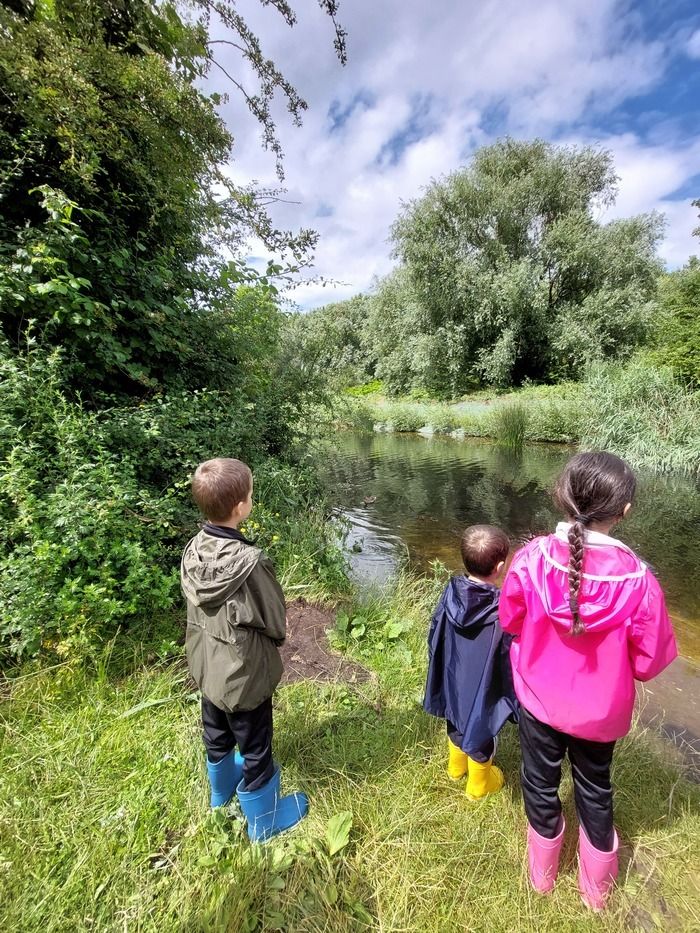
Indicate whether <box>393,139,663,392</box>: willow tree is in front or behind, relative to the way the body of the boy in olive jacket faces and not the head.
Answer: in front

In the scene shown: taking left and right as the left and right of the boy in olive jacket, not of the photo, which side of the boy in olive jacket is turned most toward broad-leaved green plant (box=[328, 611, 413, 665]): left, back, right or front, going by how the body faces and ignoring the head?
front

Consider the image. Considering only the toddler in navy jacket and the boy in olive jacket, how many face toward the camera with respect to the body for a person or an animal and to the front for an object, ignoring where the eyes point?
0

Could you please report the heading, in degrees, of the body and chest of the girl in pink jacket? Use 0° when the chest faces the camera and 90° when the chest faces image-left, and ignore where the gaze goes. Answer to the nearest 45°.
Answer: approximately 180°

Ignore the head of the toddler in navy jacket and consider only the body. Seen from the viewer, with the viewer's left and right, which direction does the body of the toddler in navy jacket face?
facing away from the viewer and to the right of the viewer

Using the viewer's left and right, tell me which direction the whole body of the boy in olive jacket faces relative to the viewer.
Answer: facing away from the viewer and to the right of the viewer

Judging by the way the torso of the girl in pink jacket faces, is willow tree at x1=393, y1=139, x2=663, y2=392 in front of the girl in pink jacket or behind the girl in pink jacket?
in front

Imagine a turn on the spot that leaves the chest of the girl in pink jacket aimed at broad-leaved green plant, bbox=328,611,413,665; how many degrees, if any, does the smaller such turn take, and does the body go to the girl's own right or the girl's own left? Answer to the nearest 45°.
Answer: approximately 45° to the girl's own left

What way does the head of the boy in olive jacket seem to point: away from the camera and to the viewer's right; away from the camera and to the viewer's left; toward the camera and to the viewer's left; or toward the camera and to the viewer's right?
away from the camera and to the viewer's right
